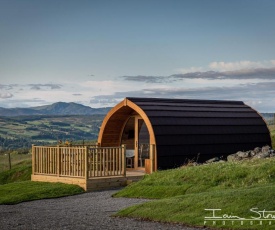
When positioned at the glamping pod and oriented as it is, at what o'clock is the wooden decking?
The wooden decking is roughly at 12 o'clock from the glamping pod.

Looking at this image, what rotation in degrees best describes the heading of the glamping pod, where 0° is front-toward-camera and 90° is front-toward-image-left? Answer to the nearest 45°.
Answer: approximately 45°
